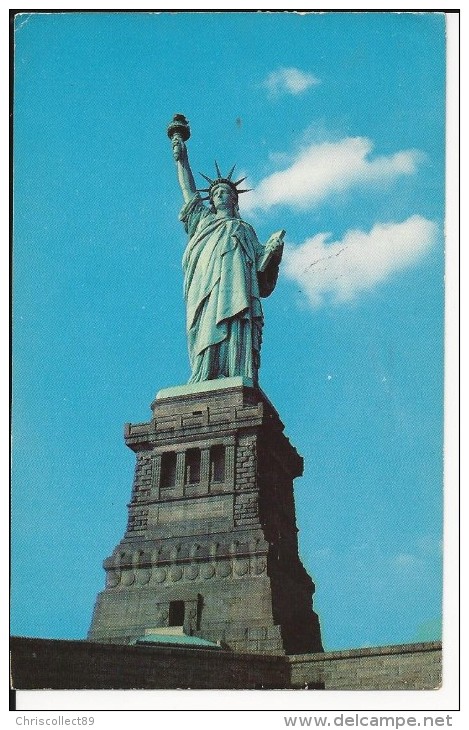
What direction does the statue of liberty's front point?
toward the camera
